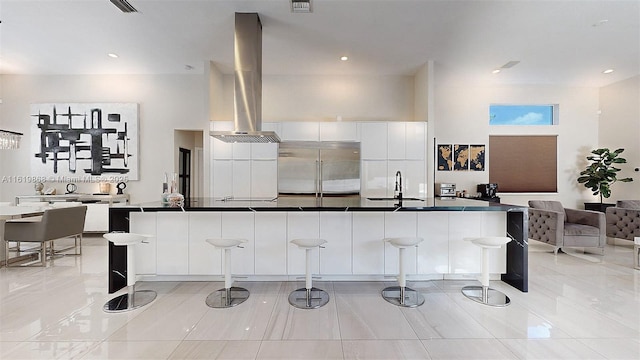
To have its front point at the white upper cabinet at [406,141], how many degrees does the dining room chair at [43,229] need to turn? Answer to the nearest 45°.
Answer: approximately 180°

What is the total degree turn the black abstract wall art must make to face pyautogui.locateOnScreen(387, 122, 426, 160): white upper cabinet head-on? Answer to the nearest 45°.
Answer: approximately 45° to its left

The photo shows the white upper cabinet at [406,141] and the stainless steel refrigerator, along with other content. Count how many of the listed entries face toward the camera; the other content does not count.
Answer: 2

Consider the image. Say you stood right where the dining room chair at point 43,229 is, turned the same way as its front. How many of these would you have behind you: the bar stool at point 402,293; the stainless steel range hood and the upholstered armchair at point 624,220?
3

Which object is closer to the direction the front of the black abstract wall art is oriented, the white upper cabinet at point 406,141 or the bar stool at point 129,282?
the bar stool

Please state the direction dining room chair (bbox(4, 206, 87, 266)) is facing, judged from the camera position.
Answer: facing away from the viewer and to the left of the viewer

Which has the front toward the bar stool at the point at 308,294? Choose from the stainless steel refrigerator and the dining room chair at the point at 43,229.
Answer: the stainless steel refrigerator

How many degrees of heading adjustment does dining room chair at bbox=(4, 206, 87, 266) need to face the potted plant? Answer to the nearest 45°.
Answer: approximately 180°

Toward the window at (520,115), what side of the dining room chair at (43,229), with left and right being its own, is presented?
back
